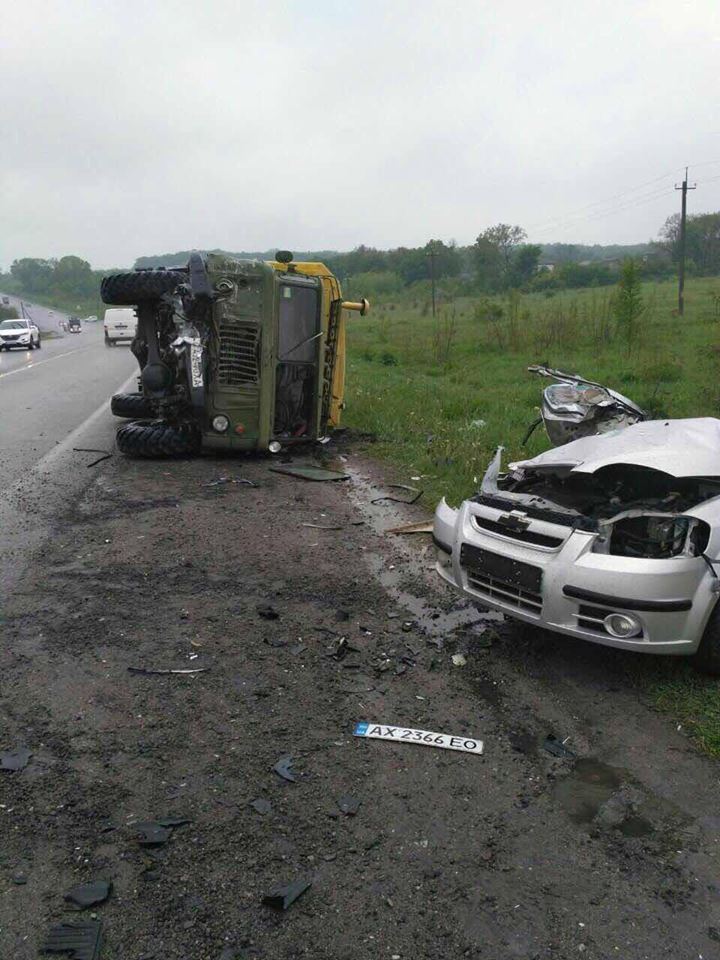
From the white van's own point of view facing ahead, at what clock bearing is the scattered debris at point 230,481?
The scattered debris is roughly at 6 o'clock from the white van.

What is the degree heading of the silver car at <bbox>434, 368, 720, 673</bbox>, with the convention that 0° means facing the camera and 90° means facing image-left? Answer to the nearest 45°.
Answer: approximately 45°

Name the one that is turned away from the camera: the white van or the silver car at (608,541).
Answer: the white van

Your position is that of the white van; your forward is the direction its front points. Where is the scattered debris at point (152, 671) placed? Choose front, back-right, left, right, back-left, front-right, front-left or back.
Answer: back

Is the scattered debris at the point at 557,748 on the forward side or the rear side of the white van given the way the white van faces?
on the rear side

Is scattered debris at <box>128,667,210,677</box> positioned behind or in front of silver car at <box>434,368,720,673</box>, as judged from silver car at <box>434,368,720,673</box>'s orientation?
in front

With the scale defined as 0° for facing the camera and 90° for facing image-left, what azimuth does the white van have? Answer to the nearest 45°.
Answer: approximately 180°

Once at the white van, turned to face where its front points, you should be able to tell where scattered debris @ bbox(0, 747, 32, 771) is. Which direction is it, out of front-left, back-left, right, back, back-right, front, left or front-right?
back

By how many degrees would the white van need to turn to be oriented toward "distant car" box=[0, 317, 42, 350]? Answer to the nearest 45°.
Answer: approximately 90° to its left

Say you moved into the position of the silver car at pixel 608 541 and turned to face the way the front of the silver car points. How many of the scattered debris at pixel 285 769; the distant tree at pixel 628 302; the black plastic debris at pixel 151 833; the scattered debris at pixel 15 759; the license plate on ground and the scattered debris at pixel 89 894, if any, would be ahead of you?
5

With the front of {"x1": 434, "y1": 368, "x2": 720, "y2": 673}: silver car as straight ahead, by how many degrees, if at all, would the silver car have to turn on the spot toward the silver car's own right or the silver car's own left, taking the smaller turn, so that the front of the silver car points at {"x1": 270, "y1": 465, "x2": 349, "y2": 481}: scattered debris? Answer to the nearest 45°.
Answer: approximately 90° to the silver car's own right

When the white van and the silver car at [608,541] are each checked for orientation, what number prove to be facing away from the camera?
1

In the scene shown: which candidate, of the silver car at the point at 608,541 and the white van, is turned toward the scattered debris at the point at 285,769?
the silver car

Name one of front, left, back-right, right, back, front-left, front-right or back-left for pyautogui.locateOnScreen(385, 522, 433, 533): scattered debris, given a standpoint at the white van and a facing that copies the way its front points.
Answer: back
